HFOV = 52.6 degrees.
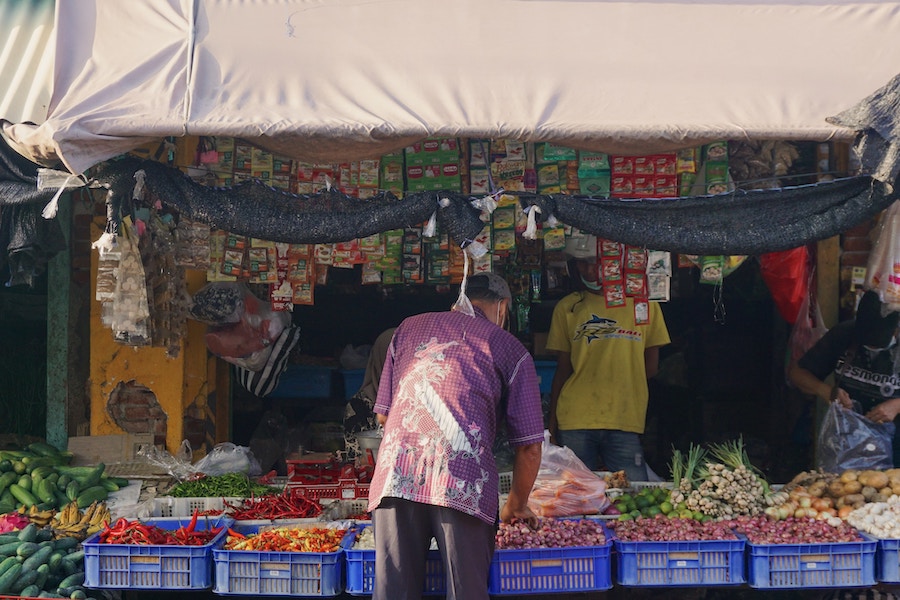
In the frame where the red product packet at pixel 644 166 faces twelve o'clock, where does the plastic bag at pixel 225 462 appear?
The plastic bag is roughly at 3 o'clock from the red product packet.

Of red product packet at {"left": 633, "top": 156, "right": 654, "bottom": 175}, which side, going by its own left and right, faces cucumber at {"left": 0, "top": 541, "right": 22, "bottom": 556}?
right

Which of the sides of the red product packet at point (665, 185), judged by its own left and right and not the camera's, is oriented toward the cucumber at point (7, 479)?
right

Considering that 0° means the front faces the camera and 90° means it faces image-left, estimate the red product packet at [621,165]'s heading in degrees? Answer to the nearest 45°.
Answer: approximately 0°

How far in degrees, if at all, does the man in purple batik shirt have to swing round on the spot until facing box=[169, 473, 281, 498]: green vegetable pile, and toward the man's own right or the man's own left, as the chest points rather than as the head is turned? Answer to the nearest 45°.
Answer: approximately 90° to the man's own left
